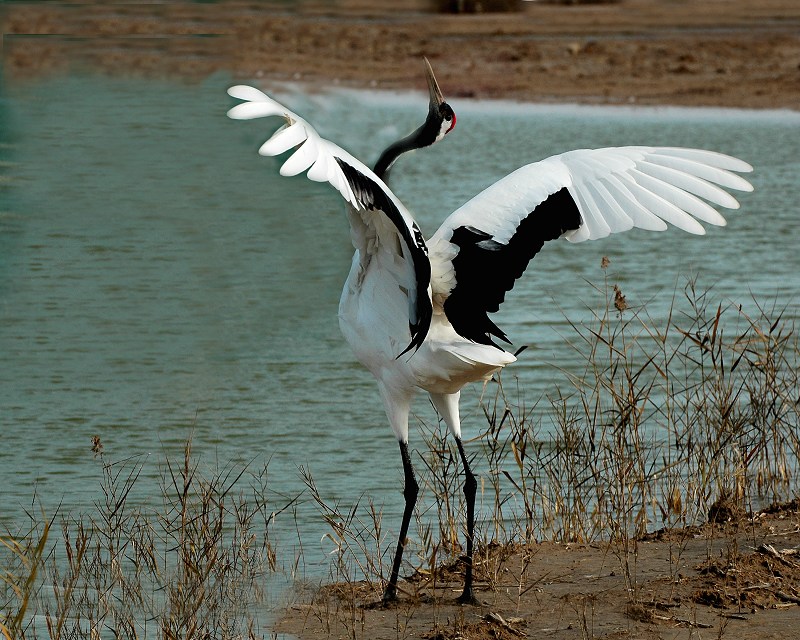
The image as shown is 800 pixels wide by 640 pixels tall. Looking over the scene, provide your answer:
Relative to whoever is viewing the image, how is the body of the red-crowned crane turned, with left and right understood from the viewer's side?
facing away from the viewer and to the left of the viewer
